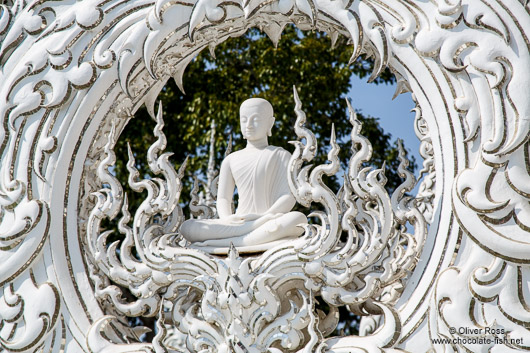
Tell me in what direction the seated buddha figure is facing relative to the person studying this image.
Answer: facing the viewer and to the left of the viewer

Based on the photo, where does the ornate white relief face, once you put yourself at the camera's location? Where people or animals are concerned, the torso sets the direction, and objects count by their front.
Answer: facing the viewer
